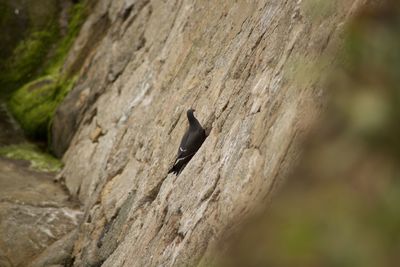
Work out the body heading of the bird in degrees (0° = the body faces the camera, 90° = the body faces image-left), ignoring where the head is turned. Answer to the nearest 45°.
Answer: approximately 270°
